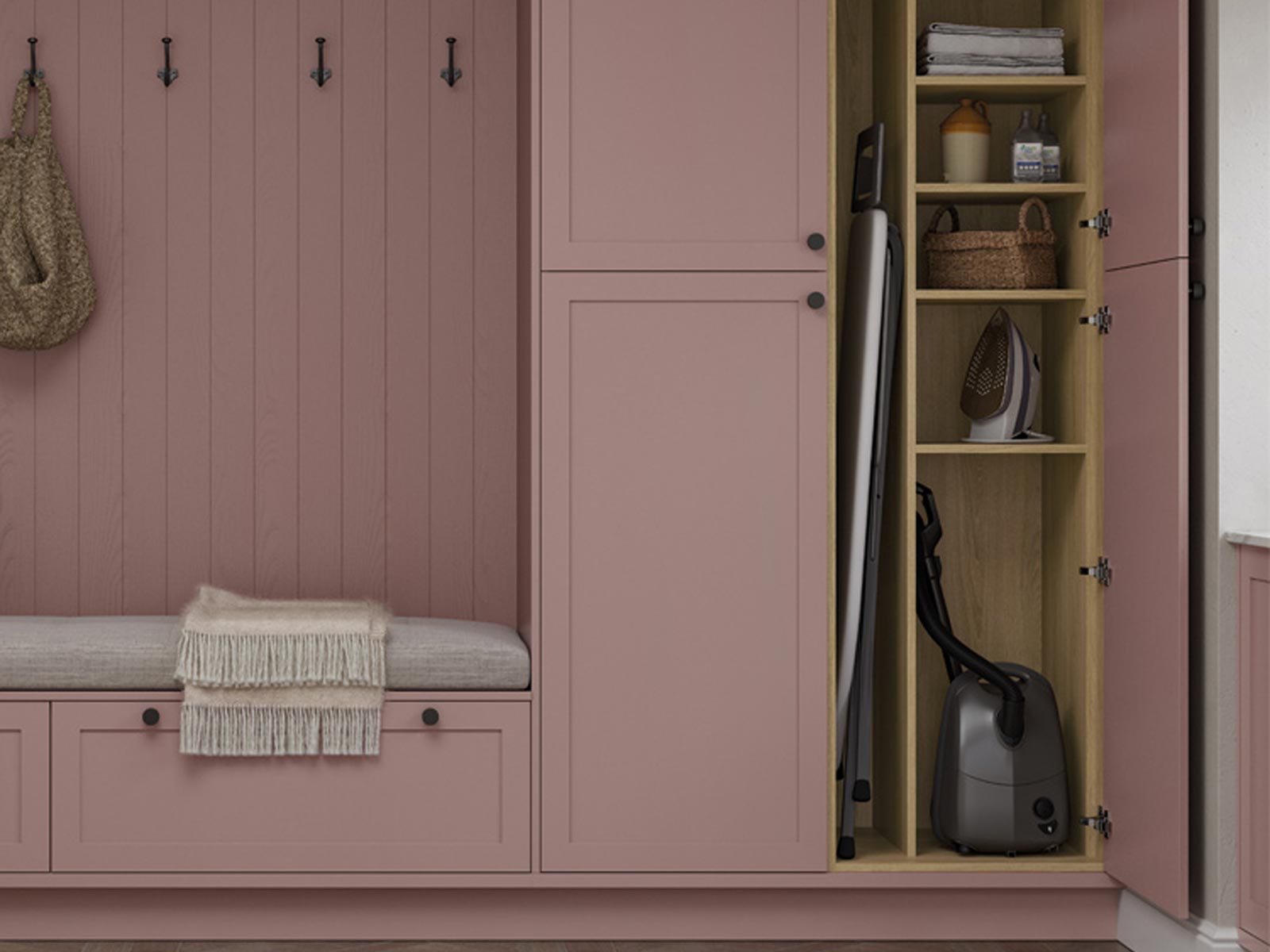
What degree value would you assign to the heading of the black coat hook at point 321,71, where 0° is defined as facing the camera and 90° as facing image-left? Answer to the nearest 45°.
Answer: approximately 0°

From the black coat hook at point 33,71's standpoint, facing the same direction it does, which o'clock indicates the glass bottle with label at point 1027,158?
The glass bottle with label is roughly at 10 o'clock from the black coat hook.

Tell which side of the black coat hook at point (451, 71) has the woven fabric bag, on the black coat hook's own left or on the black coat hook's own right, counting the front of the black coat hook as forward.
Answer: on the black coat hook's own right

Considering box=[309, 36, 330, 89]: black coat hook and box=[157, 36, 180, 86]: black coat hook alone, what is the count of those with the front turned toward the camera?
2

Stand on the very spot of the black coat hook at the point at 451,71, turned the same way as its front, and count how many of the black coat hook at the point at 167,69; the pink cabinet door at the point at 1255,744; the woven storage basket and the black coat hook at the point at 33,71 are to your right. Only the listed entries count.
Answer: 2

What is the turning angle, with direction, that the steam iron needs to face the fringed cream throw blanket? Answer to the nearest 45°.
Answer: approximately 45° to its right

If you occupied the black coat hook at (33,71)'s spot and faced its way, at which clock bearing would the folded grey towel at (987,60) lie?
The folded grey towel is roughly at 10 o'clock from the black coat hook.

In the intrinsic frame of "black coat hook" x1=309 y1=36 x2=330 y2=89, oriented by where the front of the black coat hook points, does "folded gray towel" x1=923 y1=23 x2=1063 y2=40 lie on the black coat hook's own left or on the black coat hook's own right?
on the black coat hook's own left

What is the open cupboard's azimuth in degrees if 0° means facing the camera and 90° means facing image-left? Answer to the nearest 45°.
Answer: approximately 0°
